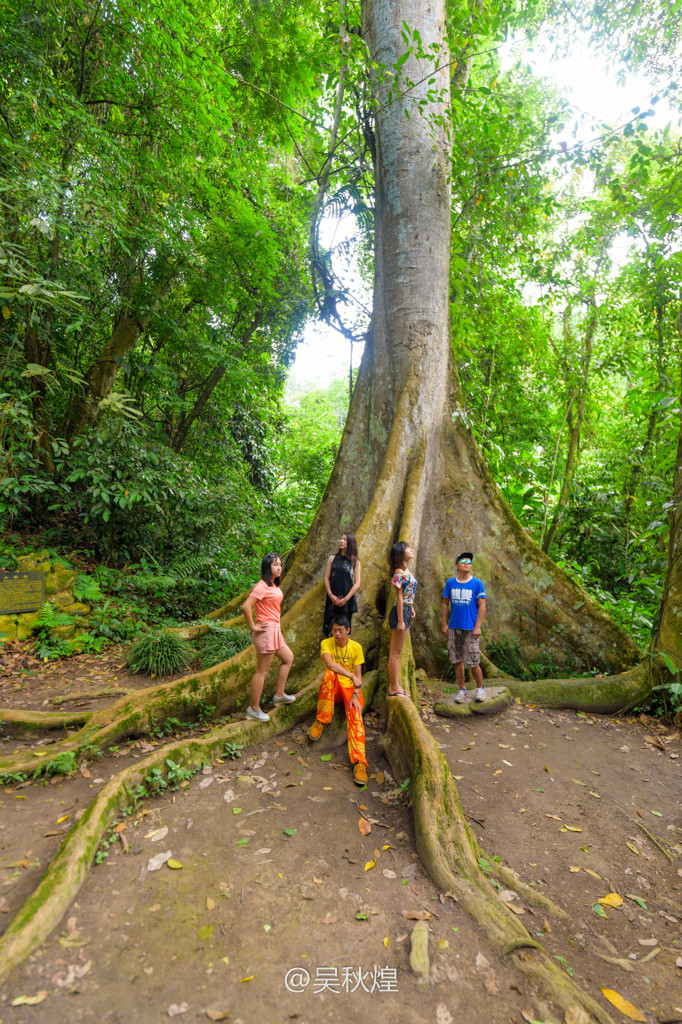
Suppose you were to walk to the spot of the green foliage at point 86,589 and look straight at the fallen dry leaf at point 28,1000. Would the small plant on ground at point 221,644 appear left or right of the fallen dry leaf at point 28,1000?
left

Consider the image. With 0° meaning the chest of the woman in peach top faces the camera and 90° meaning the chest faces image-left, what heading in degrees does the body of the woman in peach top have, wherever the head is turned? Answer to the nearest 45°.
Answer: approximately 315°

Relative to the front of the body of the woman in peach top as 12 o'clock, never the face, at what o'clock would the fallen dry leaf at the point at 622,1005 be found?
The fallen dry leaf is roughly at 12 o'clock from the woman in peach top.

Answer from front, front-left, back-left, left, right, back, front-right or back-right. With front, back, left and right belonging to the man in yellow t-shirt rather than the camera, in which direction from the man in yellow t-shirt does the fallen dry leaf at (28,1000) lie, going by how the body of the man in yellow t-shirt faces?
front-right

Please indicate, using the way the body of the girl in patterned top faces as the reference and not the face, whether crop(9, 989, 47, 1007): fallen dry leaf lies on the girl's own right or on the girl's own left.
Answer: on the girl's own right

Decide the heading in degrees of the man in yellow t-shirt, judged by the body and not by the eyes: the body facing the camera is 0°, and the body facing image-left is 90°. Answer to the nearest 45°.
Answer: approximately 0°

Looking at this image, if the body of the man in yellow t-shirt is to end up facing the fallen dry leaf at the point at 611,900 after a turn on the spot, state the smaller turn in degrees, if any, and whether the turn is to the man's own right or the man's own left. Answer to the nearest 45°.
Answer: approximately 45° to the man's own left
